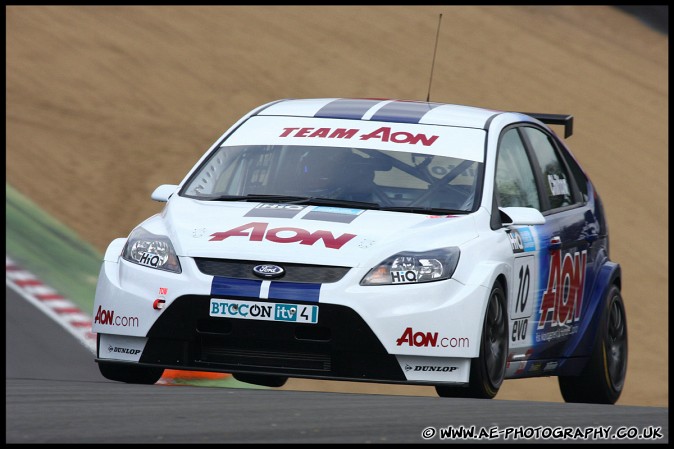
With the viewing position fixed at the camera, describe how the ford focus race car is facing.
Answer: facing the viewer and to the left of the viewer
